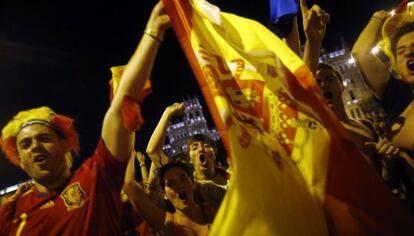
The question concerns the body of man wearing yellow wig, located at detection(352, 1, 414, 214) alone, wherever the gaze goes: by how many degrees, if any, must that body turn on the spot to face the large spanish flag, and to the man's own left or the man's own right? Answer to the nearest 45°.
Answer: approximately 45° to the man's own right

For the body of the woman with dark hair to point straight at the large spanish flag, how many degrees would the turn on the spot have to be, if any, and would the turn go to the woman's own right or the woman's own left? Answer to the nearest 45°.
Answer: approximately 45° to the woman's own left

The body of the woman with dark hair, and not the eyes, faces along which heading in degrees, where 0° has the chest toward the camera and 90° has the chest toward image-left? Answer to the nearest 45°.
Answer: approximately 0°

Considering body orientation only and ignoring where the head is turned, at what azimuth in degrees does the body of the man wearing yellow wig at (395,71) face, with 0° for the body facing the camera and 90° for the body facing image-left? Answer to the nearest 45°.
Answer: approximately 0°

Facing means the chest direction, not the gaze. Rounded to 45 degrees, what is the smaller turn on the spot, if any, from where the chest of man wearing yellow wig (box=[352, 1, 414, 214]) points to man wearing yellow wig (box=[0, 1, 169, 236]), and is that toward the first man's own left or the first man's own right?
approximately 45° to the first man's own right
